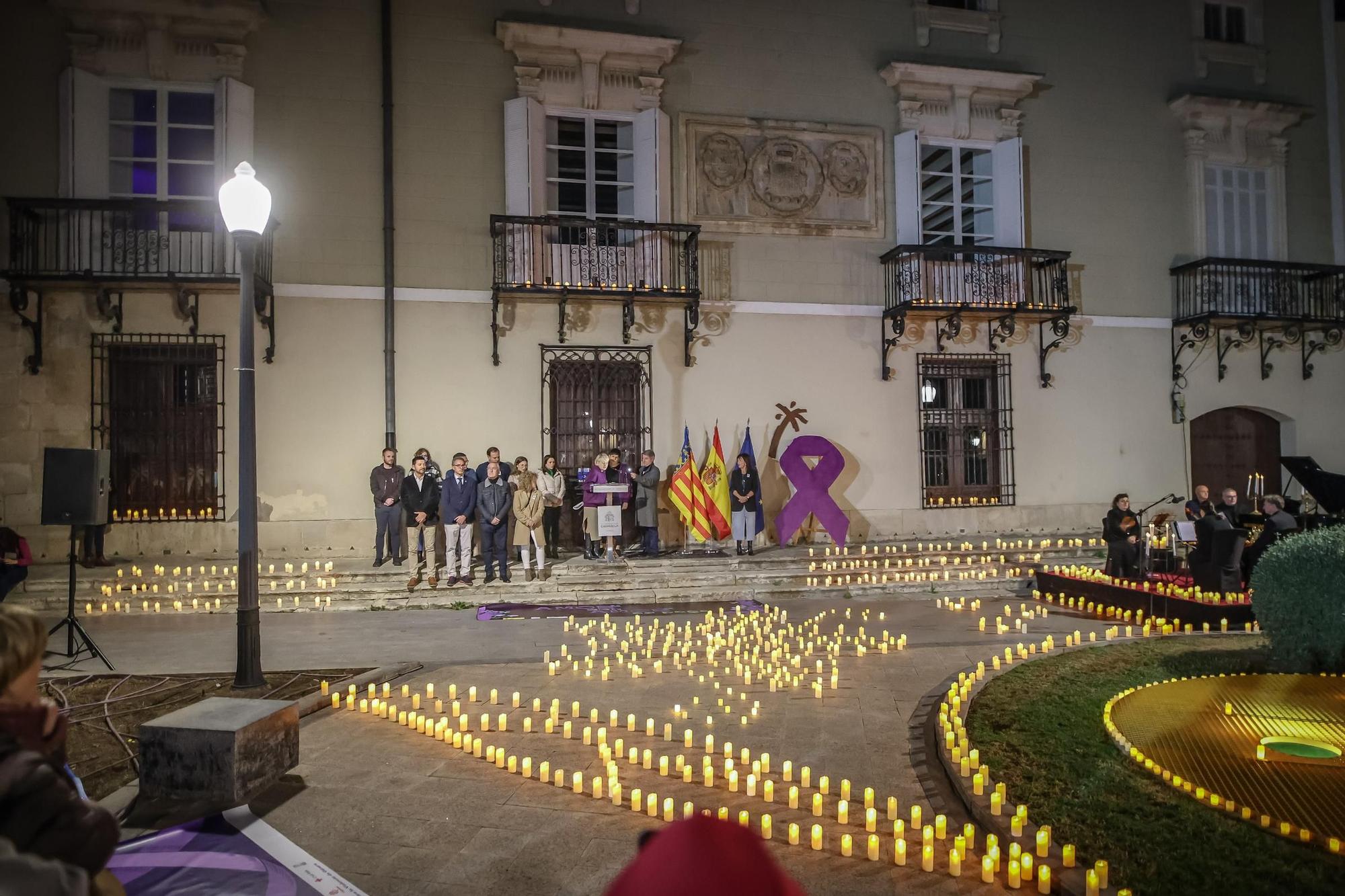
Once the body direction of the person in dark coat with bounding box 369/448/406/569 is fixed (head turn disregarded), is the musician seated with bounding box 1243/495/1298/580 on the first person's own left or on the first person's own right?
on the first person's own left

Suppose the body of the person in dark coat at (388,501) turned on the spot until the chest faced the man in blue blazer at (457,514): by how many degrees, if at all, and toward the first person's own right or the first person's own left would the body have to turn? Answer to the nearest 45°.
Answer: approximately 45° to the first person's own left

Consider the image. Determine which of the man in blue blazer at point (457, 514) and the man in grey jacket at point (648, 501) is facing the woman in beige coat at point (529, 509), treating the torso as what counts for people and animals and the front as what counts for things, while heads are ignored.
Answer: the man in grey jacket

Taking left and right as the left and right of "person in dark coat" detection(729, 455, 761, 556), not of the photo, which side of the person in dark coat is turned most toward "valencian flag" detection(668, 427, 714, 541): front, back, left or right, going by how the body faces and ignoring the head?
right

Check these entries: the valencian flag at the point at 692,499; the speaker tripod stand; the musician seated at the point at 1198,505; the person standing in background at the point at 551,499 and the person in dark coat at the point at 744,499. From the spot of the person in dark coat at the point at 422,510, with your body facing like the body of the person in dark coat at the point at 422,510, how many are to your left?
4

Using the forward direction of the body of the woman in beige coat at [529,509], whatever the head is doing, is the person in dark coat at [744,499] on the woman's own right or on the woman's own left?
on the woman's own left

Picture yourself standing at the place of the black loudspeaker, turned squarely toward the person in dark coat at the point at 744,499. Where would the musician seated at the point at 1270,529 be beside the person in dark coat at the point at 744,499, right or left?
right
